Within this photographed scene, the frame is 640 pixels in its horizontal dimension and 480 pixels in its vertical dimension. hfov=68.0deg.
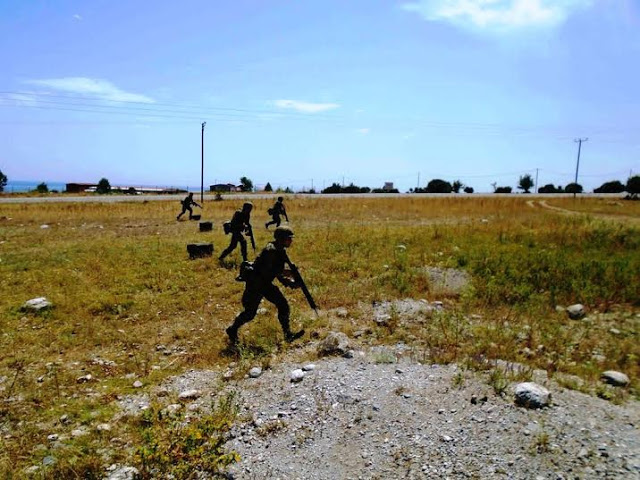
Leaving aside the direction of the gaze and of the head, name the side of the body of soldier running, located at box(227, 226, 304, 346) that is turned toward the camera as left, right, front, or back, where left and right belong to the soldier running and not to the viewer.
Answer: right

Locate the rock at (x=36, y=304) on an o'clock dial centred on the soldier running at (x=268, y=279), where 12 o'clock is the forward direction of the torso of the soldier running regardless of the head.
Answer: The rock is roughly at 7 o'clock from the soldier running.

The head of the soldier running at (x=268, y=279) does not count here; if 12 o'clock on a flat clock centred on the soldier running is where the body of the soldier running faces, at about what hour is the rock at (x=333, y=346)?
The rock is roughly at 1 o'clock from the soldier running.

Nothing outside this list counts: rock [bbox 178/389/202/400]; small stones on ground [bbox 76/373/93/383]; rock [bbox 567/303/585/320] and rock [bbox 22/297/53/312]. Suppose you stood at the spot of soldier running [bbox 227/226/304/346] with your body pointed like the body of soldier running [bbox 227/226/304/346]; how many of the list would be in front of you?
1

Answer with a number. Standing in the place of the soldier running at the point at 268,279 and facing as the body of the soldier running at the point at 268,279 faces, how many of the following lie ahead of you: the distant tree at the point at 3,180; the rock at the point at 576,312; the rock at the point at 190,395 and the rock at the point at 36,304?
1

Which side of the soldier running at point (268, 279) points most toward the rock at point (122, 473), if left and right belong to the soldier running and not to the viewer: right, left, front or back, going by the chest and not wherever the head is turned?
right

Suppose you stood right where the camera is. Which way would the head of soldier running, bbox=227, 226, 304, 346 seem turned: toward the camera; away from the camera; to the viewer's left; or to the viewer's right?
to the viewer's right

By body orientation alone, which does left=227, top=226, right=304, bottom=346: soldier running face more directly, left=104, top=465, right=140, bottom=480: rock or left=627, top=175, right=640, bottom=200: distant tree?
the distant tree

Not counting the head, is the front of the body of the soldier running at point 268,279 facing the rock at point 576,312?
yes

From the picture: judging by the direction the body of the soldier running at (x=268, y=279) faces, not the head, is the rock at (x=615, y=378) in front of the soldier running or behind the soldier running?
in front

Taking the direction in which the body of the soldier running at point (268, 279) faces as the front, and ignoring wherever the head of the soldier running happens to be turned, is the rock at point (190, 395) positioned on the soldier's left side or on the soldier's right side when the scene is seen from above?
on the soldier's right side

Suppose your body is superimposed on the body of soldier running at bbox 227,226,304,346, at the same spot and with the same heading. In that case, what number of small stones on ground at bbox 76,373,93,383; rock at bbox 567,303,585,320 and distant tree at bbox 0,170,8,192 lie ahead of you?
1
